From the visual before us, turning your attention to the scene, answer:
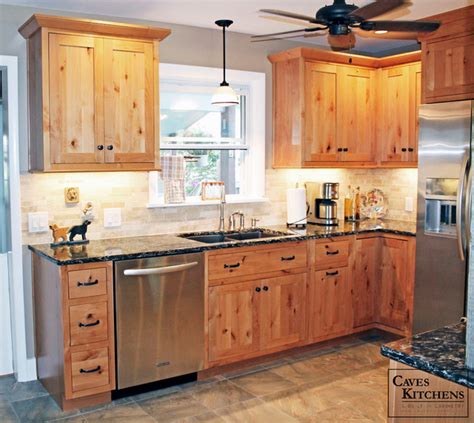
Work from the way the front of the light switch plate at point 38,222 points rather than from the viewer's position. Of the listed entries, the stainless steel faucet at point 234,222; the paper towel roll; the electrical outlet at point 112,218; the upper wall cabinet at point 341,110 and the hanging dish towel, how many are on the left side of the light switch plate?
5

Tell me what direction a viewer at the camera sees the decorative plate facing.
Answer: facing the viewer

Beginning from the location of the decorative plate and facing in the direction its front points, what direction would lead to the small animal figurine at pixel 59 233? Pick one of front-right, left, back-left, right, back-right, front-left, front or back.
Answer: front-right

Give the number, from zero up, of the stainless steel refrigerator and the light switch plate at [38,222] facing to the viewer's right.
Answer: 0

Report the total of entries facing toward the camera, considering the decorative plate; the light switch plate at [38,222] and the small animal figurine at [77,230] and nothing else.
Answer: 2

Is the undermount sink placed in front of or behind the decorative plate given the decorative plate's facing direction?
in front

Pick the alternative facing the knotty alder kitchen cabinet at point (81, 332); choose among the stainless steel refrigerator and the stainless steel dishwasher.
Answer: the stainless steel refrigerator

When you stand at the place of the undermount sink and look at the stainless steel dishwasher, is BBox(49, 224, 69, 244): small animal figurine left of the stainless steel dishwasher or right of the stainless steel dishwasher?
right

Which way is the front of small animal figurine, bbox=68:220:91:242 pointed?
to the viewer's right

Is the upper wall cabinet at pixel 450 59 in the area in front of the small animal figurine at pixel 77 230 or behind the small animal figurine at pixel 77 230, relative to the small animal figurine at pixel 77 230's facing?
in front

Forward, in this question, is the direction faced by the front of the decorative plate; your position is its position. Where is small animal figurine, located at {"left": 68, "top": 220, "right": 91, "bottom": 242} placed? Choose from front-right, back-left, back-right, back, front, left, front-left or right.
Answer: front-right
